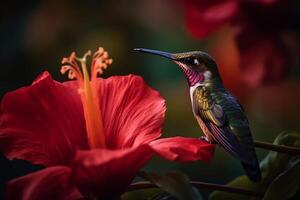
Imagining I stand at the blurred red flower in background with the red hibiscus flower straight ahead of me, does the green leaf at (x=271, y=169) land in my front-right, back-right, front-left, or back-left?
front-left

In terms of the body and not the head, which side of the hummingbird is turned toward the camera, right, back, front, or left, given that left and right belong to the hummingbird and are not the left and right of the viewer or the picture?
left
